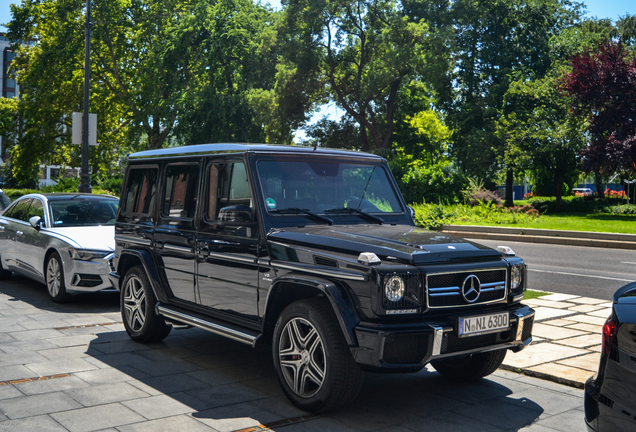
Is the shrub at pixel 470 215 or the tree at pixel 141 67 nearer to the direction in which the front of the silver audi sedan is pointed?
the shrub

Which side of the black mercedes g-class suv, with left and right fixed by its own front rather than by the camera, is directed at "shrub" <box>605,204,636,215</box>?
left

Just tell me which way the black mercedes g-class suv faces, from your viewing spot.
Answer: facing the viewer and to the right of the viewer

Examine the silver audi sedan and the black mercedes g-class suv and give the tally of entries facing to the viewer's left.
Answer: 0

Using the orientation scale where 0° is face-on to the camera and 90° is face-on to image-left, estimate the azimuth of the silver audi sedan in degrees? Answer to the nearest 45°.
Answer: approximately 315°

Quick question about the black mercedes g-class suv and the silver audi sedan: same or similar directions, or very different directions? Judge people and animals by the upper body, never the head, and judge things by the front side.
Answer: same or similar directions

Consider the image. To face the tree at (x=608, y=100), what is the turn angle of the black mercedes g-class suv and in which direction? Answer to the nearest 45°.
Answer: approximately 90° to its left

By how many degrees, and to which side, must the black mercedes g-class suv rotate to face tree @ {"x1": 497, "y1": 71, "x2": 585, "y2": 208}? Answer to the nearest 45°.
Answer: approximately 135° to its left

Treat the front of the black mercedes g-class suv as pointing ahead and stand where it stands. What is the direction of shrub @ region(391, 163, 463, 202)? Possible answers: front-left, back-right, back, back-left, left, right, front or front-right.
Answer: back-left

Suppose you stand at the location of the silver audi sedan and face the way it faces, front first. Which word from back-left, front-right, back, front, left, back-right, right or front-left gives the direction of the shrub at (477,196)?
left

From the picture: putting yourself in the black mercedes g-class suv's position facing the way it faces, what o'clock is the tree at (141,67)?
The tree is roughly at 7 o'clock from the black mercedes g-class suv.

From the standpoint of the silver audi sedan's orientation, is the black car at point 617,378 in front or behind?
in front

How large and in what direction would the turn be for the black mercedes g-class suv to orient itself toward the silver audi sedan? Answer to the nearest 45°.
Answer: approximately 180°

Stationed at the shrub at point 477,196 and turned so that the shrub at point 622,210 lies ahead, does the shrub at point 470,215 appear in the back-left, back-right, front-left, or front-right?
back-right

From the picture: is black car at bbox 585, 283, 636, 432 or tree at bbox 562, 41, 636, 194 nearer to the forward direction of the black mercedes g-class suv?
the black car

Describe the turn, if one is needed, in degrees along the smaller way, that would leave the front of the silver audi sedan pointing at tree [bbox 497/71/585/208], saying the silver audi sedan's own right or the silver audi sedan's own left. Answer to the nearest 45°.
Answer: approximately 90° to the silver audi sedan's own left

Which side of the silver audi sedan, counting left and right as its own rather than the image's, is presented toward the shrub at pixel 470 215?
left

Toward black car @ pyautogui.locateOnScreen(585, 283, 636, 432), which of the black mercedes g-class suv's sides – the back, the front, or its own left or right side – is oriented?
front
